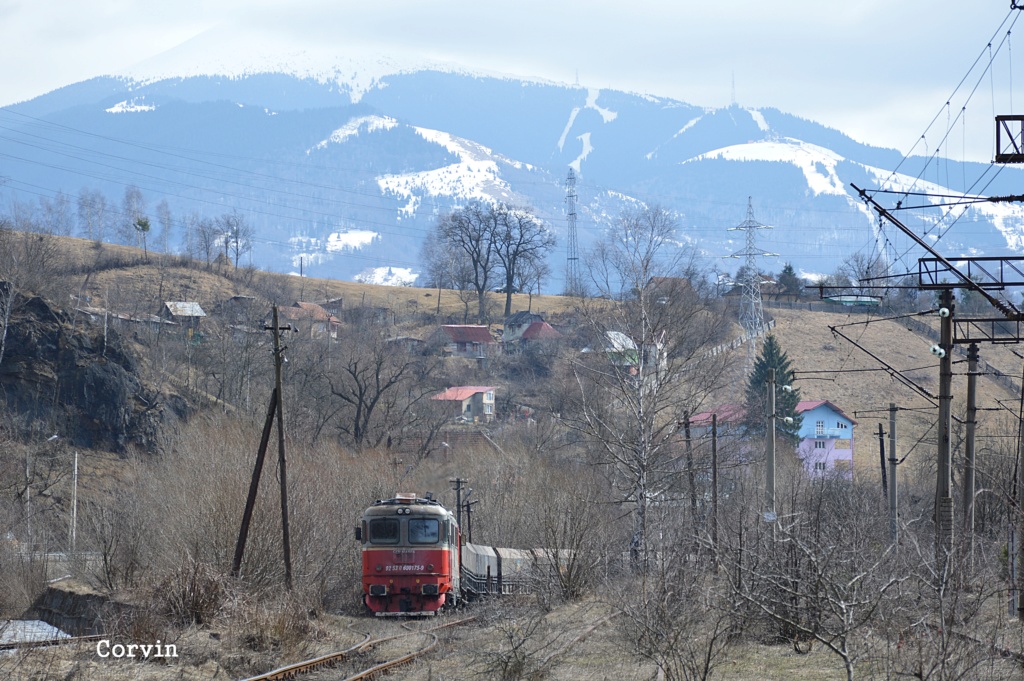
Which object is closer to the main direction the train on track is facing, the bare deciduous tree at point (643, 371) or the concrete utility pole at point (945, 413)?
the concrete utility pole

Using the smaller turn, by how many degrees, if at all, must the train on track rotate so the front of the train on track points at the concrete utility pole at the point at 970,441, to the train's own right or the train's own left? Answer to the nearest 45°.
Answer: approximately 90° to the train's own left

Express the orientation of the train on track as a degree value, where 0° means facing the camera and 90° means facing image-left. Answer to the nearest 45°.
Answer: approximately 0°

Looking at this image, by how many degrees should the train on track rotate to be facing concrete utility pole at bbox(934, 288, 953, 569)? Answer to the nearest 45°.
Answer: approximately 45° to its left
